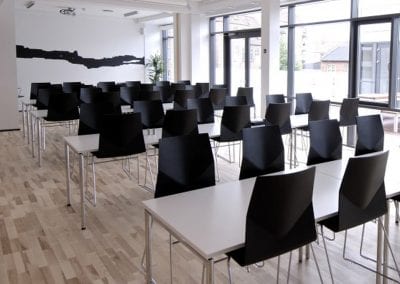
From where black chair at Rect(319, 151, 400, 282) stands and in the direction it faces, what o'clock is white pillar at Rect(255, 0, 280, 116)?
The white pillar is roughly at 1 o'clock from the black chair.

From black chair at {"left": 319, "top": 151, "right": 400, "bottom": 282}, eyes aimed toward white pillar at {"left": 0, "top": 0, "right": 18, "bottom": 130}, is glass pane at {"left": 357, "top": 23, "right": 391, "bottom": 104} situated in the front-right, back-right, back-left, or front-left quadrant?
front-right

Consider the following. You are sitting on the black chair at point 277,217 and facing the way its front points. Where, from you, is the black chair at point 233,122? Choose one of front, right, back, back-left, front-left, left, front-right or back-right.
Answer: front-right

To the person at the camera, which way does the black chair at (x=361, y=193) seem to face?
facing away from the viewer and to the left of the viewer

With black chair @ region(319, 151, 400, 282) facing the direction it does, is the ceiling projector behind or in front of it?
in front

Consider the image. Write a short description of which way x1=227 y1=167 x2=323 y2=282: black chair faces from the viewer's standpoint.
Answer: facing away from the viewer and to the left of the viewer

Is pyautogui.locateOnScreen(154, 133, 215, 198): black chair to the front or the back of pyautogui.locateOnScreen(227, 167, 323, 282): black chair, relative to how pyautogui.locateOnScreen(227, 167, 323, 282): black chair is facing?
to the front

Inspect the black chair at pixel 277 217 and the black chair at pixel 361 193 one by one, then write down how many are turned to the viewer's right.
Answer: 0

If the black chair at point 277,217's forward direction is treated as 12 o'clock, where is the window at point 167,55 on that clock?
The window is roughly at 1 o'clock from the black chair.

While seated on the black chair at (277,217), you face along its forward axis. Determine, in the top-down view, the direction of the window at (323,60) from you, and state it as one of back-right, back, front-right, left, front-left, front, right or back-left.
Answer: front-right

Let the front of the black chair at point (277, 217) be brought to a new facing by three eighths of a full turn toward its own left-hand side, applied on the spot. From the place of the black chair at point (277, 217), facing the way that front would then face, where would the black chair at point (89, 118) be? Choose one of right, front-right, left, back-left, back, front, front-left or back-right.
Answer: back-right

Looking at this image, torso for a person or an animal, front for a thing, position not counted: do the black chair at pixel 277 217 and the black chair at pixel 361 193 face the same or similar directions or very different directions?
same or similar directions

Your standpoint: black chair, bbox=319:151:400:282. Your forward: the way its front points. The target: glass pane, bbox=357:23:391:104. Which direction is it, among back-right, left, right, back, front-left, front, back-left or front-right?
front-right

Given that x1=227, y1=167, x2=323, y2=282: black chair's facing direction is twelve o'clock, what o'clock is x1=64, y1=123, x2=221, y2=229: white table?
The white table is roughly at 12 o'clock from the black chair.

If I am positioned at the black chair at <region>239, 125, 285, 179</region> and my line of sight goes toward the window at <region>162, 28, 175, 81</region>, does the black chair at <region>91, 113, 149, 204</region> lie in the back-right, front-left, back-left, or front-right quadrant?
front-left
